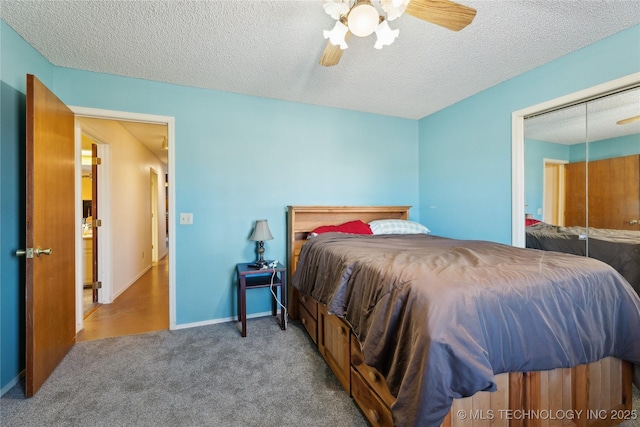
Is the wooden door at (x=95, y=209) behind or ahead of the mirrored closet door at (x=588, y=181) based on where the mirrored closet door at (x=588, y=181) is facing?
ahead

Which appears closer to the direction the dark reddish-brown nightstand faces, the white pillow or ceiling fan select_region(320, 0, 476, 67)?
the ceiling fan

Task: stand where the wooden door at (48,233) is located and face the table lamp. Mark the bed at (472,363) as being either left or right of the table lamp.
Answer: right

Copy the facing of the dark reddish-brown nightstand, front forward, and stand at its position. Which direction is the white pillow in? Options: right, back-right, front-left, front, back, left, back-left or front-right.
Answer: left

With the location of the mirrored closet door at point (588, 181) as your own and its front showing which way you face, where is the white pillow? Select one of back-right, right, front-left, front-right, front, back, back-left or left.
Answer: front-right

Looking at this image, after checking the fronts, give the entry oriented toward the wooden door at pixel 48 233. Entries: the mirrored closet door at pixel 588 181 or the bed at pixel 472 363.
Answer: the mirrored closet door

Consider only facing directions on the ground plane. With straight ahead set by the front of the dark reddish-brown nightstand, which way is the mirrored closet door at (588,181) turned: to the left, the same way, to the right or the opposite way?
to the right

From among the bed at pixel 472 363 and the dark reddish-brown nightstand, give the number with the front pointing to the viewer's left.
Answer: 0

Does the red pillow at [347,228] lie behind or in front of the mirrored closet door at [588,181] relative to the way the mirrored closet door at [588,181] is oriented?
in front

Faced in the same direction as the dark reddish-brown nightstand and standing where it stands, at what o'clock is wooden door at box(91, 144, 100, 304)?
The wooden door is roughly at 4 o'clock from the dark reddish-brown nightstand.

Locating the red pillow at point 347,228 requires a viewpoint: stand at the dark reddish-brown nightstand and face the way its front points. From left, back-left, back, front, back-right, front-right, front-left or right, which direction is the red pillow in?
left

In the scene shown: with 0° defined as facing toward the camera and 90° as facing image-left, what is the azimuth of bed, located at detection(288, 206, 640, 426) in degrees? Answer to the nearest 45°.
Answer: approximately 315°

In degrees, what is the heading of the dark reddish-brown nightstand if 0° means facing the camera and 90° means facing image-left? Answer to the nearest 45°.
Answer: approximately 0°

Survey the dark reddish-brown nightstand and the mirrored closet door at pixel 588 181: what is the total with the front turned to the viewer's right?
0

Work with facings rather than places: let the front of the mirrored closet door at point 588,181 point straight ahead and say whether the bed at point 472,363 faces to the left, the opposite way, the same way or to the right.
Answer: to the left
